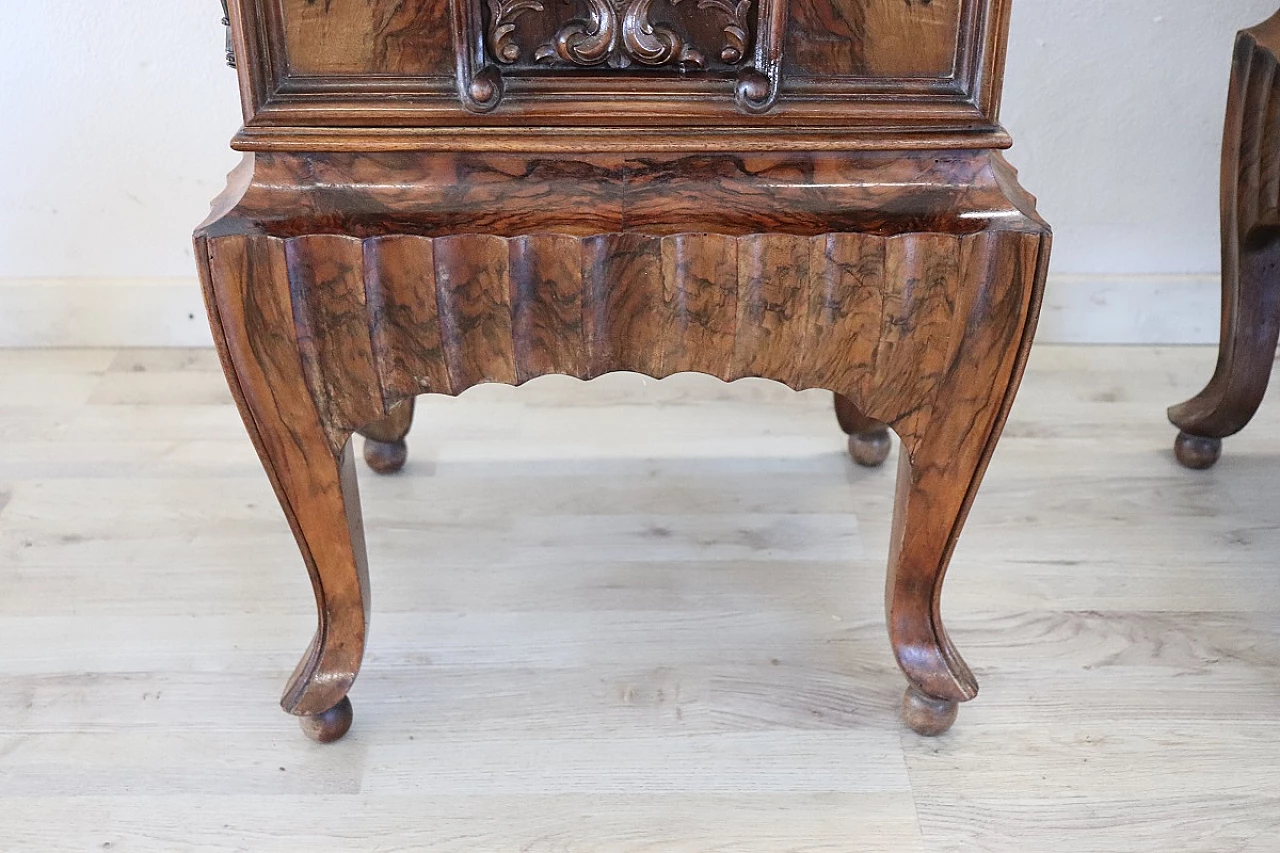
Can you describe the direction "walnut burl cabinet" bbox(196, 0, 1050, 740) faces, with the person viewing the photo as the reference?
facing the viewer
